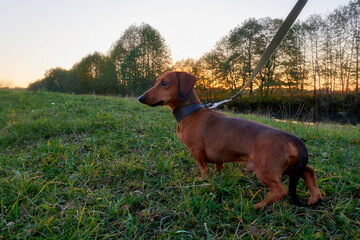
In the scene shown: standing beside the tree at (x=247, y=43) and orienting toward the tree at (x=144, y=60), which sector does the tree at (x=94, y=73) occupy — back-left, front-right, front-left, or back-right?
front-right

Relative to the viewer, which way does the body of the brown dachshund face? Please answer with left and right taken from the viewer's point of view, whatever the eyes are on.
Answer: facing away from the viewer and to the left of the viewer

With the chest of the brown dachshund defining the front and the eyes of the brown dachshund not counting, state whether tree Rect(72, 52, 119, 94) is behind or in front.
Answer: in front

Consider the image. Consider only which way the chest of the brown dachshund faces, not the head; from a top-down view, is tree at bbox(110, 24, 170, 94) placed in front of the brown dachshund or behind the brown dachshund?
in front

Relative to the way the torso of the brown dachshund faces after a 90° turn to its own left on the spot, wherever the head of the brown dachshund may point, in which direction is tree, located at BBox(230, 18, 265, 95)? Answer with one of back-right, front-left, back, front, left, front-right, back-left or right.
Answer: back-right

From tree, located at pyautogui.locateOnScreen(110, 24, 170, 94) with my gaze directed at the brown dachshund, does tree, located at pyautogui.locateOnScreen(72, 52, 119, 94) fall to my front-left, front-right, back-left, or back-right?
back-right

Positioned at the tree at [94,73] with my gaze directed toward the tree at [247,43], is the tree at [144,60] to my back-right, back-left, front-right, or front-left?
front-right
